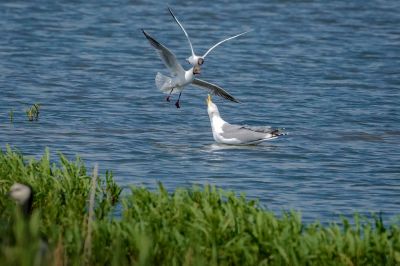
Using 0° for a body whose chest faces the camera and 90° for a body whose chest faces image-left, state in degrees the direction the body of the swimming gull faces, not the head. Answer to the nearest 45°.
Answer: approximately 90°
